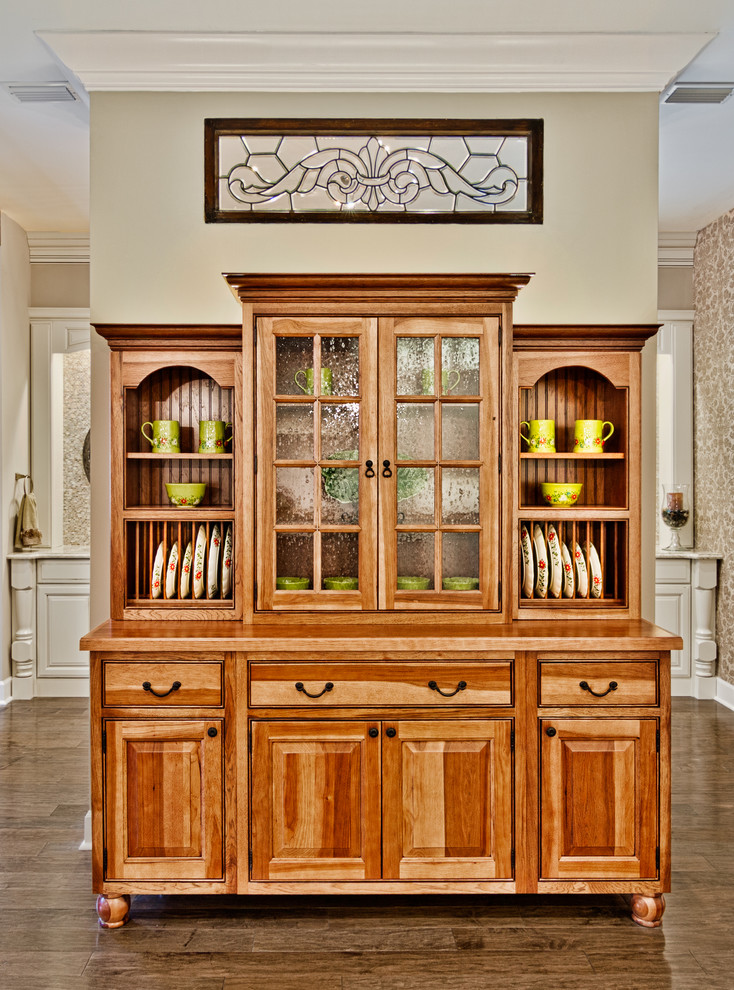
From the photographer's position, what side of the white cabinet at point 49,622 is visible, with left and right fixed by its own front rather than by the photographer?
front

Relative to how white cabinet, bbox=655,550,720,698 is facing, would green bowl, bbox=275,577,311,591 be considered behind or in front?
in front

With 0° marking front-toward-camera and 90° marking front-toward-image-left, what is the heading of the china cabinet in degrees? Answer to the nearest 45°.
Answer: approximately 0°

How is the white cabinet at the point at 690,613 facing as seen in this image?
toward the camera

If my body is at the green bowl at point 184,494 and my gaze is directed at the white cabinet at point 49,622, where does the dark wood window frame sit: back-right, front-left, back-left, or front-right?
back-right

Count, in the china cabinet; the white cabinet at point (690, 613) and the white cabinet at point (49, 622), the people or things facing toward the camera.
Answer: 3

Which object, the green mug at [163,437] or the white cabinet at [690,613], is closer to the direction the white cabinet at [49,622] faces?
the green mug

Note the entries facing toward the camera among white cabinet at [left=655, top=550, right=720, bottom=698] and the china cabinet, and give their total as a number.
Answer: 2
